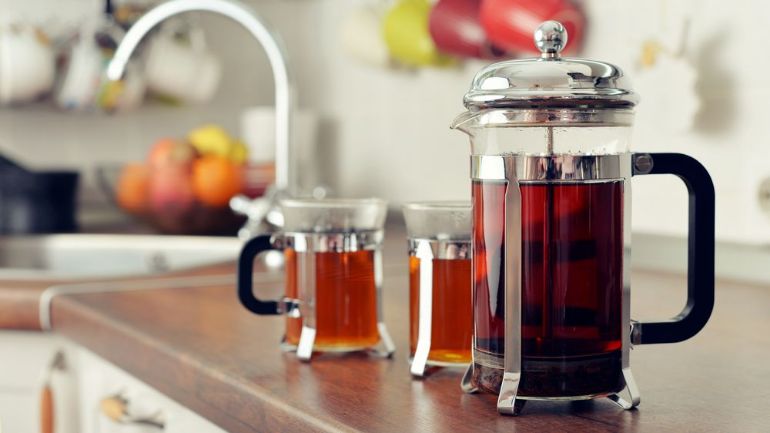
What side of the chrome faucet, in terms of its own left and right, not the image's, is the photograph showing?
left

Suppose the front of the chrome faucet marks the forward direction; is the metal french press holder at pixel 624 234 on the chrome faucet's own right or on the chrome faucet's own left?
on the chrome faucet's own left

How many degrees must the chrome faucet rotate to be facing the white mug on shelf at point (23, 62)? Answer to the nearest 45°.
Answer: approximately 45° to its right

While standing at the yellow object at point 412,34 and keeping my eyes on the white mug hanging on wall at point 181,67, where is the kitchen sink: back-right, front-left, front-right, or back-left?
front-left

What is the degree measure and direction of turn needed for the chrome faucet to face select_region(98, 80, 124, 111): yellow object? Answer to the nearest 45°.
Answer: approximately 45° to its right

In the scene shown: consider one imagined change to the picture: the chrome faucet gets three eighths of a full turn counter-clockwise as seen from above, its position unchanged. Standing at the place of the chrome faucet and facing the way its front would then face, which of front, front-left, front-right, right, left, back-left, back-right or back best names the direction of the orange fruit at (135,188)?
back

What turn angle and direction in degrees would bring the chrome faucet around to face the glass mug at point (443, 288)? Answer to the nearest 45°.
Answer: approximately 90° to its left

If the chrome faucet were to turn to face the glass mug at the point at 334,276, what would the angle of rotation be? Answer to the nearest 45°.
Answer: approximately 90° to its left

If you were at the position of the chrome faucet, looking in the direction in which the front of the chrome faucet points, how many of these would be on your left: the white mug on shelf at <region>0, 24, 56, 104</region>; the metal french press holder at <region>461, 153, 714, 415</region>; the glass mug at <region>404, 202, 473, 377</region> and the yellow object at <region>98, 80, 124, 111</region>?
2

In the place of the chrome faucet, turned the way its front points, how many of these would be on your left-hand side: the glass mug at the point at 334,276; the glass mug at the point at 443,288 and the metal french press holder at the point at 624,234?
3
